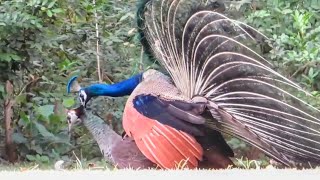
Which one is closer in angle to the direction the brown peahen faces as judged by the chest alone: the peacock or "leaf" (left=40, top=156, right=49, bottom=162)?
the leaf

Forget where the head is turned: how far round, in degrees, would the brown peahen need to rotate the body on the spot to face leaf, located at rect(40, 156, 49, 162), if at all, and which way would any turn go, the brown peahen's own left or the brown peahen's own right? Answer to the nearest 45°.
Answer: approximately 45° to the brown peahen's own right

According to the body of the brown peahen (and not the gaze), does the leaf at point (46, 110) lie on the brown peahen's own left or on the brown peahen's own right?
on the brown peahen's own right

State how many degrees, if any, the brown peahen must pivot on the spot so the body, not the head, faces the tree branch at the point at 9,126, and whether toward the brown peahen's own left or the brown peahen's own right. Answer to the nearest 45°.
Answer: approximately 45° to the brown peahen's own right

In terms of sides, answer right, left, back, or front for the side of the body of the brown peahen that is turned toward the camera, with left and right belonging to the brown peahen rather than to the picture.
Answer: left

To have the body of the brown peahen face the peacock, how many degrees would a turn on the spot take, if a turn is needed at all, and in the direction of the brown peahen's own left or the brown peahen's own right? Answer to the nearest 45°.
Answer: approximately 180°

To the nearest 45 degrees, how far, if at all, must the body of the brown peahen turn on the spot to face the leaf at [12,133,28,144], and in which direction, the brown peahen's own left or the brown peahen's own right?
approximately 45° to the brown peahen's own right

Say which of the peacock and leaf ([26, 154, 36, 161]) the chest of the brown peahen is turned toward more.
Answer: the leaf
